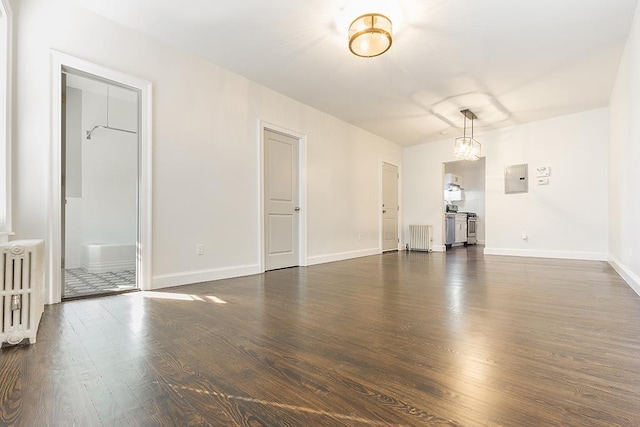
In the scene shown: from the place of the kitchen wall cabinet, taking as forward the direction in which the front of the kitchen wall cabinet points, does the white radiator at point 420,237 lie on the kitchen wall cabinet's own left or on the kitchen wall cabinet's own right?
on the kitchen wall cabinet's own right

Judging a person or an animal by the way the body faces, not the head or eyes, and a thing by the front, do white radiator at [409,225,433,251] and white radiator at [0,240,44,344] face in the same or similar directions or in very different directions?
very different directions

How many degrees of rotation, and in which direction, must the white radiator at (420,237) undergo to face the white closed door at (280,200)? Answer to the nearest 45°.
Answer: approximately 45° to its right

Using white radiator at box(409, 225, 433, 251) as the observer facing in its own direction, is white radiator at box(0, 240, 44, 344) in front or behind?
in front

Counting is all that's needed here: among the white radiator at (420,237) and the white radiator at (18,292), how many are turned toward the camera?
1

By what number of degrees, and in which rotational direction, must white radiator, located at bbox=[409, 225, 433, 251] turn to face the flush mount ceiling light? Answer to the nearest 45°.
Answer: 0° — it already faces it

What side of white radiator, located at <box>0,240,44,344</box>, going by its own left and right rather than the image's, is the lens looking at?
right

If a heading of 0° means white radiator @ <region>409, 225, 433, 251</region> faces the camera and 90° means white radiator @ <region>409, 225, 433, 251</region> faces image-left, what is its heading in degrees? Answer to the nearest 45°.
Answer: approximately 0°
